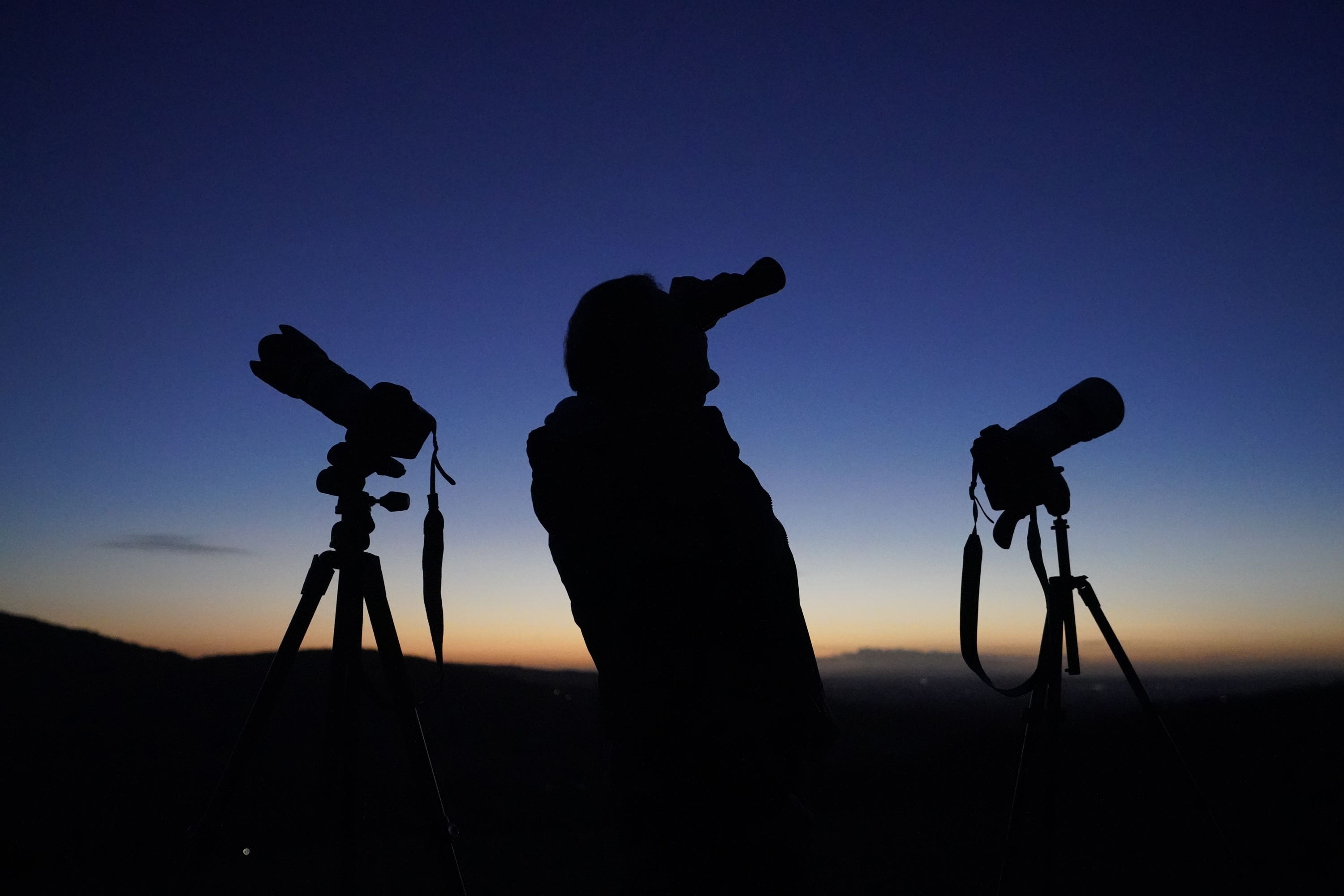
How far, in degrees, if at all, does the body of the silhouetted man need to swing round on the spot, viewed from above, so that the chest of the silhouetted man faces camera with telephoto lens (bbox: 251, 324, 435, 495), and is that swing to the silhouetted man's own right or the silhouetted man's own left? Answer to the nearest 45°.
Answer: approximately 135° to the silhouetted man's own left

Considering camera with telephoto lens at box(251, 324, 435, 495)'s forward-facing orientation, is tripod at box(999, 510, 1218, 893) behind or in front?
behind

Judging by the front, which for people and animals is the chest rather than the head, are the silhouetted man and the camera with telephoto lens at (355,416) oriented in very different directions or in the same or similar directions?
very different directions

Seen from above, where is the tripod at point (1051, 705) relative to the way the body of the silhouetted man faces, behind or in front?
in front

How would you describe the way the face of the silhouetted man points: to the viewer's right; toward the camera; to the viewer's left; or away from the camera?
to the viewer's right

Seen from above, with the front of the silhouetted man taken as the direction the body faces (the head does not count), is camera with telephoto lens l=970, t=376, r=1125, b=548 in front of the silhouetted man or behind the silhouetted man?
in front

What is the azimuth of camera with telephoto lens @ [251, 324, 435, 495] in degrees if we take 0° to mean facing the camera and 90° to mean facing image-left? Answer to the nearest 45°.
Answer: approximately 90°

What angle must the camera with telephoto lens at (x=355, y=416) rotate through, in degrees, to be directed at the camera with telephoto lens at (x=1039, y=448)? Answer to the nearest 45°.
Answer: approximately 180°

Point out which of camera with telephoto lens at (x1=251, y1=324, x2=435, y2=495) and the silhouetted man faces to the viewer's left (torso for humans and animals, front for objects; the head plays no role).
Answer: the camera with telephoto lens

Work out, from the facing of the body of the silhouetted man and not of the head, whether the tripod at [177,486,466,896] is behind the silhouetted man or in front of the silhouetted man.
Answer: behind

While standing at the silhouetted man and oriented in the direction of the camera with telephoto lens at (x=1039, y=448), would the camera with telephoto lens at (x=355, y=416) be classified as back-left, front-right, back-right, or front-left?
back-left

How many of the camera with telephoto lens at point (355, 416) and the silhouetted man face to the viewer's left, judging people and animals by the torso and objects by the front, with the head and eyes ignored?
1

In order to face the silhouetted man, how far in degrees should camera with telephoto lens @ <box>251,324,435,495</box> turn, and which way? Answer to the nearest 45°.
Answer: approximately 135° to its left
